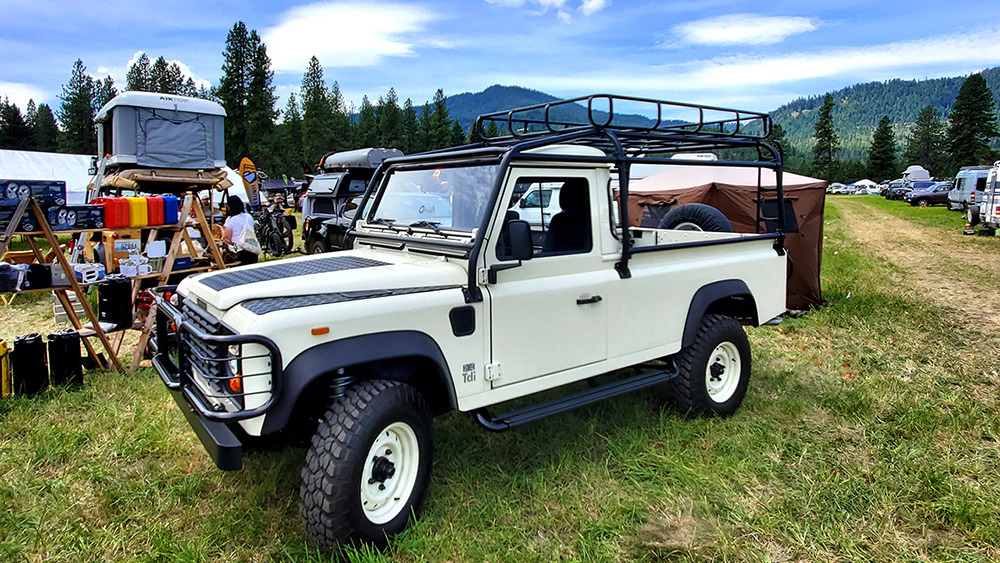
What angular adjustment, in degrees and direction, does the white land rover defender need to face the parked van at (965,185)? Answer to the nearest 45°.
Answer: approximately 180°

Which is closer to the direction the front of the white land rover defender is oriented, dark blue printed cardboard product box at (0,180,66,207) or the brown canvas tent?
the dark blue printed cardboard product box
